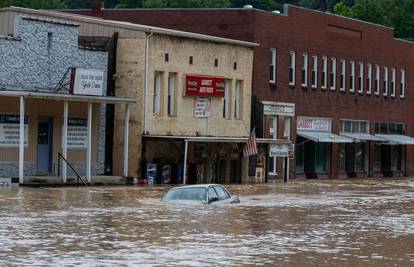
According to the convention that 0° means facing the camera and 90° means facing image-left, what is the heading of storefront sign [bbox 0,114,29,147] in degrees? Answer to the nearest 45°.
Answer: approximately 0°
